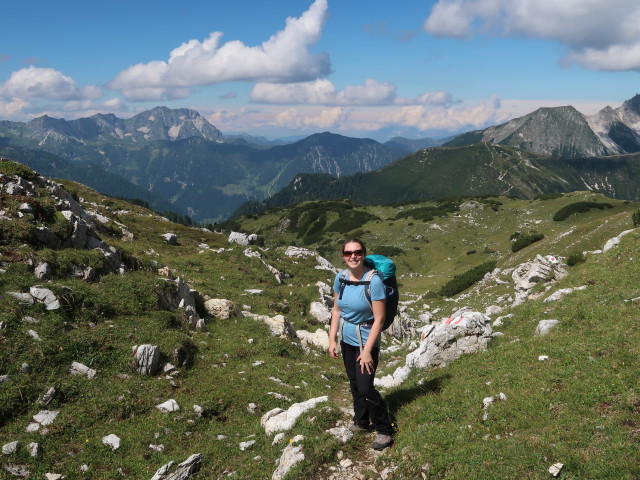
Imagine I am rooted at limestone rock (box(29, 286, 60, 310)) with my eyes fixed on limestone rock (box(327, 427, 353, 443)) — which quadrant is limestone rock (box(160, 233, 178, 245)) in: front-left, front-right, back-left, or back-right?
back-left

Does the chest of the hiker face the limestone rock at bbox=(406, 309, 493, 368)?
no

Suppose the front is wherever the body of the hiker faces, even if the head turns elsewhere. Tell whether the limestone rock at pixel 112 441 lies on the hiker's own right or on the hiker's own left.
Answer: on the hiker's own right

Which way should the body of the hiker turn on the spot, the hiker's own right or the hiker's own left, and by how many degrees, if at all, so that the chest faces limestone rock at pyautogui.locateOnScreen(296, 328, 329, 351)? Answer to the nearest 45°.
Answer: approximately 135° to the hiker's own right

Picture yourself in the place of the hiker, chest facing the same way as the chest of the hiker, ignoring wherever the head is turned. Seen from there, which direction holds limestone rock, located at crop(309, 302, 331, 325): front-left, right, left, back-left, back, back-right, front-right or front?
back-right

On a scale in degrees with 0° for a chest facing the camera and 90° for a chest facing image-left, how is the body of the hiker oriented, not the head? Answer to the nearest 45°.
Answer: approximately 45°

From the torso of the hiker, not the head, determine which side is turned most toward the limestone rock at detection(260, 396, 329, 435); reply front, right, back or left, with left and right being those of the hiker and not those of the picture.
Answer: right

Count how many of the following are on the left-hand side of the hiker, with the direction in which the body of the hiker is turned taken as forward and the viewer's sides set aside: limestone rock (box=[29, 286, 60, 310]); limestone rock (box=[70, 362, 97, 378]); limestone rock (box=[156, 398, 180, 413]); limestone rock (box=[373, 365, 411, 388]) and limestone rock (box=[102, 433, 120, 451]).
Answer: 0

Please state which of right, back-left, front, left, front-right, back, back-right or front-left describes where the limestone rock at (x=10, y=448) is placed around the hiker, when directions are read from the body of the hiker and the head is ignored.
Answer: front-right

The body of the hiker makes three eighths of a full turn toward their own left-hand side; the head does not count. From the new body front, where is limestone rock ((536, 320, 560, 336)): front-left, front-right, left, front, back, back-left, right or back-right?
front-left

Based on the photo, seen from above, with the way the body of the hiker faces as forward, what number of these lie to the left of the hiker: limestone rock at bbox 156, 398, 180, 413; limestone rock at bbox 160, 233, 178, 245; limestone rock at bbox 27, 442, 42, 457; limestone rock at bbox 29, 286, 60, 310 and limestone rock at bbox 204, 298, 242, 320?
0

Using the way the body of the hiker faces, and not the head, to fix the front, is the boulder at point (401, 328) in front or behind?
behind

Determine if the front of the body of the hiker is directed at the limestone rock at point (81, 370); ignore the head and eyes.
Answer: no

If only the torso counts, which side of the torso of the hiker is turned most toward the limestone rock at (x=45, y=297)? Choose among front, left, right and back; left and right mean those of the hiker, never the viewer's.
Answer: right
